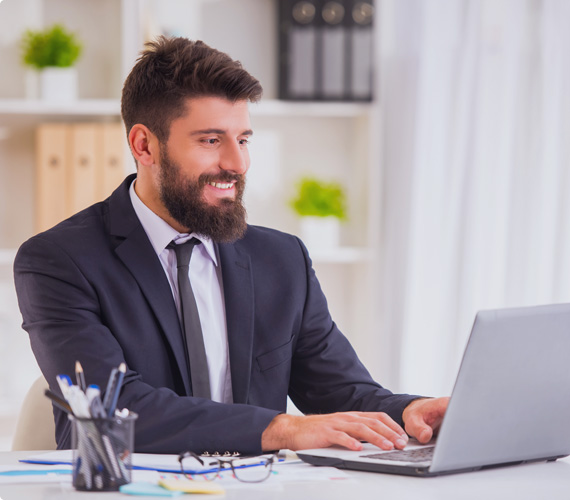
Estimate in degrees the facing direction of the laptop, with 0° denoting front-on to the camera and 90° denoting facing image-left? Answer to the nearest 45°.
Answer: approximately 135°

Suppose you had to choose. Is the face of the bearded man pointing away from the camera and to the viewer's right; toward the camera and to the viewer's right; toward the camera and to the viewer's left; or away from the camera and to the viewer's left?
toward the camera and to the viewer's right

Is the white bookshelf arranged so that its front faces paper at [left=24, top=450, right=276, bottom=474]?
yes

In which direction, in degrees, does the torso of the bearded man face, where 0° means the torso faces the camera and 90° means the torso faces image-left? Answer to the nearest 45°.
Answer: approximately 315°

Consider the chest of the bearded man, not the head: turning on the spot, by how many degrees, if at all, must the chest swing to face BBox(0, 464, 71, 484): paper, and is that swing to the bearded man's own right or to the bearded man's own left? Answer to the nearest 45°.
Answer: approximately 45° to the bearded man's own right

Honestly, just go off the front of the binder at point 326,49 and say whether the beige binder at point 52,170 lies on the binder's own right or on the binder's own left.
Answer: on the binder's own right

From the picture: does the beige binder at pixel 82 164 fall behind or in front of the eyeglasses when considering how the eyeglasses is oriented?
behind

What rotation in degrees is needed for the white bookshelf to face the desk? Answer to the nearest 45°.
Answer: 0° — it already faces it

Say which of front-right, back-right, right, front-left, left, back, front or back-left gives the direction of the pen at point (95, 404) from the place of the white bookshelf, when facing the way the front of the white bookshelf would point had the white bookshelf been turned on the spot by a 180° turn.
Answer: back

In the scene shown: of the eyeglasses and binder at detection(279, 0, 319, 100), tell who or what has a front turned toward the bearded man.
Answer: the binder

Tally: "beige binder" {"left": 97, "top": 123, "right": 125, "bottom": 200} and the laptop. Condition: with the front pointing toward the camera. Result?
1
